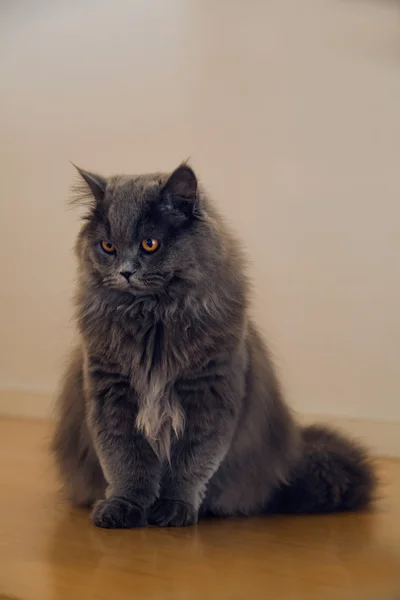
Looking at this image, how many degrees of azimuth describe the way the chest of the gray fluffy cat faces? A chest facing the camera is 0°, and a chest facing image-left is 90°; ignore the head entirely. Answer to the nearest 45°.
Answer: approximately 45°
